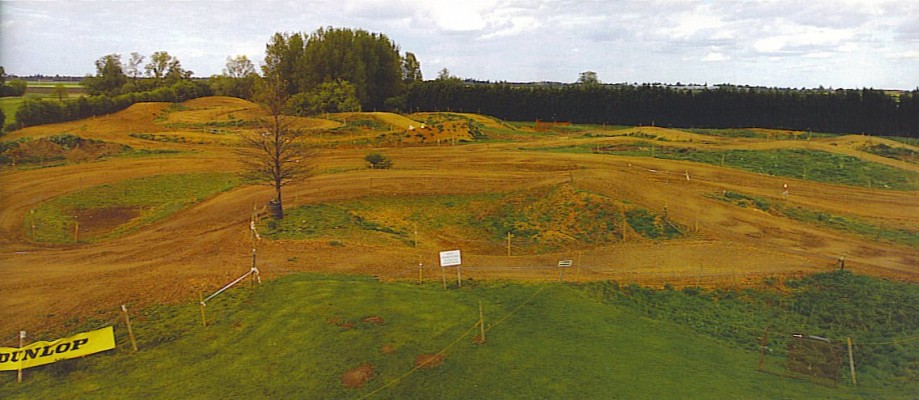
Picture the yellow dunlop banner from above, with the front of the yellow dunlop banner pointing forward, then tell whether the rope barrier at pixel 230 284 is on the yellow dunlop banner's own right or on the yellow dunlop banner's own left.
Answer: on the yellow dunlop banner's own left

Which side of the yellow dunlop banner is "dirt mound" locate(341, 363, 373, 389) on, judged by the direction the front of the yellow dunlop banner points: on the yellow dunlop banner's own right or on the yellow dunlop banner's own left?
on the yellow dunlop banner's own left

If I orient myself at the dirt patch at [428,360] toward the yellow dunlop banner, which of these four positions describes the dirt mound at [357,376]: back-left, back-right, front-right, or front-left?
front-left

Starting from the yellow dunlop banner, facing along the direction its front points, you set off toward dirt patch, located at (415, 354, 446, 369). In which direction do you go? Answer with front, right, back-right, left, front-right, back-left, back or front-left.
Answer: front-left

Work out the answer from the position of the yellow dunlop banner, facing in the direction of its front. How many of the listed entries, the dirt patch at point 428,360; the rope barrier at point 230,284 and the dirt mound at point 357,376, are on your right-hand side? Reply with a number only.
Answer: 0

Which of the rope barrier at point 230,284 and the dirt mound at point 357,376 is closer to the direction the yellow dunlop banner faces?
the dirt mound

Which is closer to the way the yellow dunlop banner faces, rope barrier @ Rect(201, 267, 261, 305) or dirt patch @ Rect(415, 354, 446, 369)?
the dirt patch

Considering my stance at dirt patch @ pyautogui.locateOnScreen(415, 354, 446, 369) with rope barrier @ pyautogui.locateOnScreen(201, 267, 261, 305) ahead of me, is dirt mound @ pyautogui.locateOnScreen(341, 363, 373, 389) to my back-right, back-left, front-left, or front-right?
front-left

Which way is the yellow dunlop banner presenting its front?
toward the camera

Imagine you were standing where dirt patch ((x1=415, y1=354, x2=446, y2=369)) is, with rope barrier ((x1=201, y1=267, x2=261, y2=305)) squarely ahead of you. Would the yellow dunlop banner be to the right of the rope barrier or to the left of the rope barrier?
left
